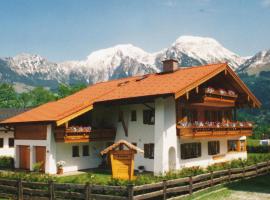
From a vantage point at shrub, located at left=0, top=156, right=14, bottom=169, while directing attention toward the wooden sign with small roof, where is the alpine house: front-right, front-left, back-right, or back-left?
front-left

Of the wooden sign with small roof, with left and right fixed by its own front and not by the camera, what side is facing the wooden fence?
front

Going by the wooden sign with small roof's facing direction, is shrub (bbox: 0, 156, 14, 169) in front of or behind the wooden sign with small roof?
behind

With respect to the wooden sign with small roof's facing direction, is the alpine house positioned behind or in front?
behind

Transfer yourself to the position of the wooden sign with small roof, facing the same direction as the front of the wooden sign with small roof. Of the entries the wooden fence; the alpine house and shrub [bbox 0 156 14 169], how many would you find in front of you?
1

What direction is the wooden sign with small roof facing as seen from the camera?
toward the camera

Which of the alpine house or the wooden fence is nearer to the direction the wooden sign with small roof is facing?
the wooden fence
